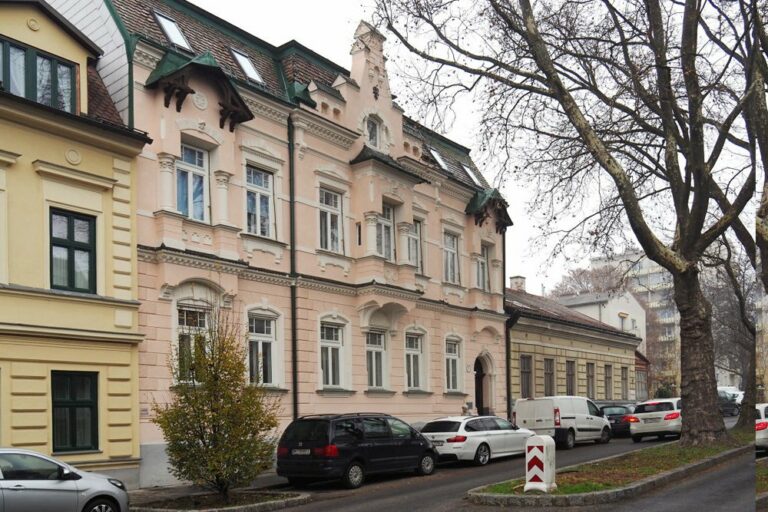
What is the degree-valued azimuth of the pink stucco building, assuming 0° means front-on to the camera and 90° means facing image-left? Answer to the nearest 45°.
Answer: approximately 315°

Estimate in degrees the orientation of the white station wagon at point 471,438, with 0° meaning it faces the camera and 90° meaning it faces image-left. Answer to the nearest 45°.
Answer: approximately 225°

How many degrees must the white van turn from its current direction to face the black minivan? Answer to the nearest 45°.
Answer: approximately 135° to its right

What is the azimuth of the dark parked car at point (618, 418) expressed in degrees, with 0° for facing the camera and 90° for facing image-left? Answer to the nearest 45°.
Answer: approximately 225°

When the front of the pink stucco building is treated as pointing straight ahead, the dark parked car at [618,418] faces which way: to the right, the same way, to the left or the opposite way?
to the left

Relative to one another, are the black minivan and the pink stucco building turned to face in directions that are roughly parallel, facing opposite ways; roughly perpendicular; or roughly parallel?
roughly perpendicular

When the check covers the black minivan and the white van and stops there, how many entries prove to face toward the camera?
0

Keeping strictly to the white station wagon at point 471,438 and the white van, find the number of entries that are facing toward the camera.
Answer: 0

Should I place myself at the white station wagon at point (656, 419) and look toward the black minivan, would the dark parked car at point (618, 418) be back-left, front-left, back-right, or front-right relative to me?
back-right
